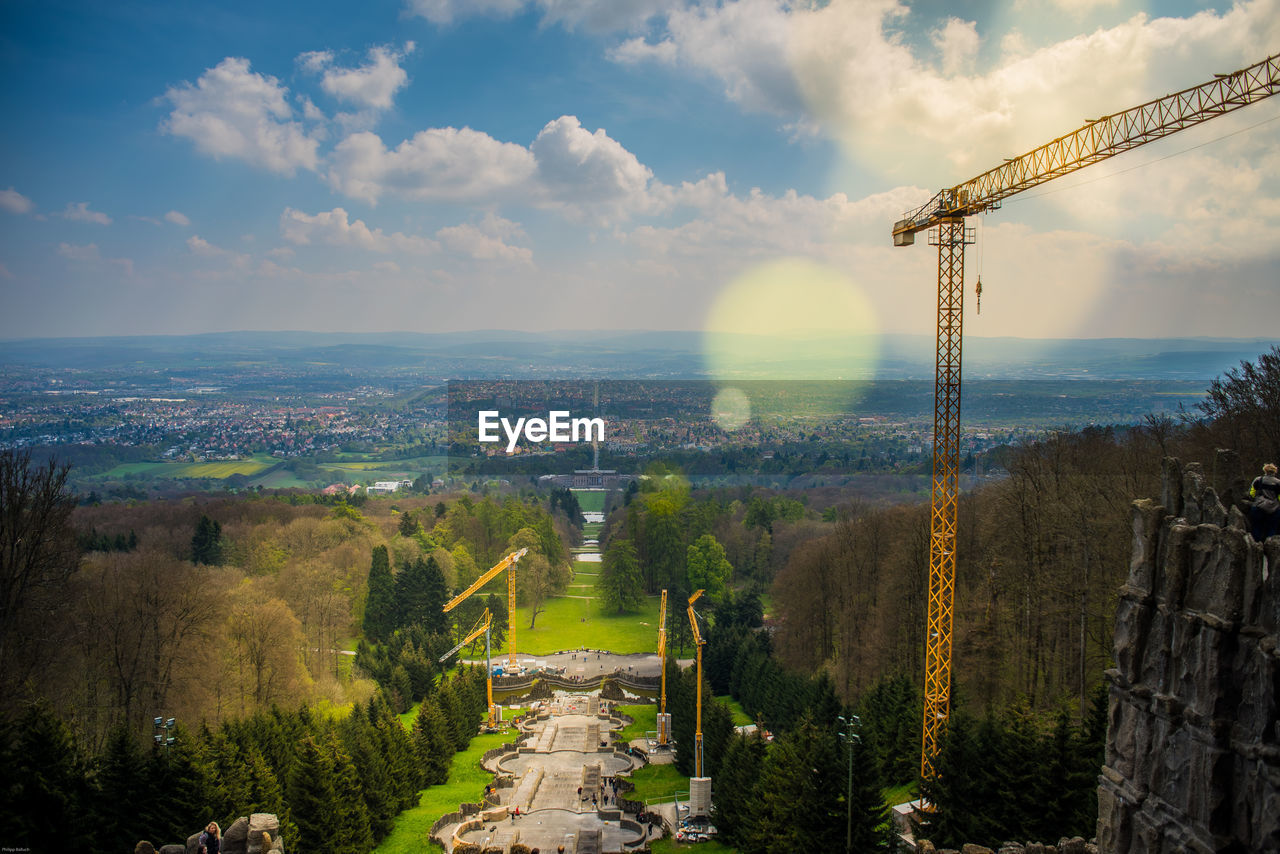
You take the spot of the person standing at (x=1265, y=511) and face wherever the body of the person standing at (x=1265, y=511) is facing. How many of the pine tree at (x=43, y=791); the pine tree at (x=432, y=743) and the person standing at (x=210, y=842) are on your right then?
0

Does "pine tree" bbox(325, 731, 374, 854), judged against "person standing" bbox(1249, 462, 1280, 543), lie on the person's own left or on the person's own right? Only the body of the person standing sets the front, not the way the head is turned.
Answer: on the person's own left

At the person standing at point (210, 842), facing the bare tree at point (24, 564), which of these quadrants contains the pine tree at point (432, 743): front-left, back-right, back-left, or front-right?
front-right

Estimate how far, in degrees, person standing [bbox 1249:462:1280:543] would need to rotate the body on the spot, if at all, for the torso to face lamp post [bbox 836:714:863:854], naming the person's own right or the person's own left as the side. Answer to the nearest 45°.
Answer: approximately 45° to the person's own left

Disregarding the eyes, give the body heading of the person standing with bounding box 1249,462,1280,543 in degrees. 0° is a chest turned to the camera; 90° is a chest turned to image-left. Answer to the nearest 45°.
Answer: approximately 180°

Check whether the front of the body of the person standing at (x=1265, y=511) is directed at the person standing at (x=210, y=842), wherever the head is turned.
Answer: no

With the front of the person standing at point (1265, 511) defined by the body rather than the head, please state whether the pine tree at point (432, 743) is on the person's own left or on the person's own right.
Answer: on the person's own left

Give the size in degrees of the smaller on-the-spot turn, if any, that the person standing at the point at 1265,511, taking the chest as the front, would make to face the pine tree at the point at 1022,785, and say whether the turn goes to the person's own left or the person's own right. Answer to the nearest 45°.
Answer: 0° — they already face it

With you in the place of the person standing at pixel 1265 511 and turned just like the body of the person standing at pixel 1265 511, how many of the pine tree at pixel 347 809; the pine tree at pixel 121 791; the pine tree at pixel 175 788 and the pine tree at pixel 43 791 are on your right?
0
